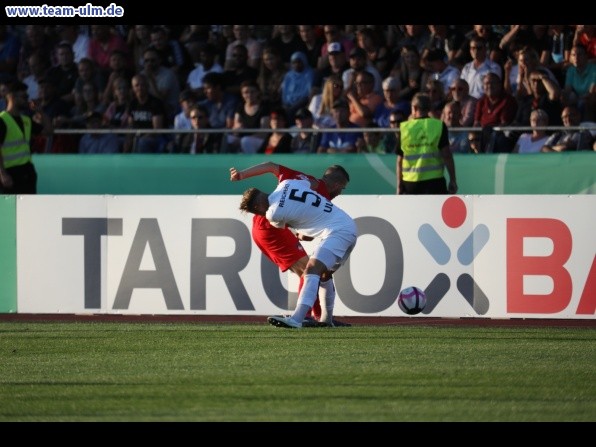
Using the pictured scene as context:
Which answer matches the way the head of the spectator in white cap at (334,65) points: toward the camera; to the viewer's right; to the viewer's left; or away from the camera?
toward the camera

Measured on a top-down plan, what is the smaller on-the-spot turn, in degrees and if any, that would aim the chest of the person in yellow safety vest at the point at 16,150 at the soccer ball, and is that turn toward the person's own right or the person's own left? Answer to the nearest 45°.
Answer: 0° — they already face it

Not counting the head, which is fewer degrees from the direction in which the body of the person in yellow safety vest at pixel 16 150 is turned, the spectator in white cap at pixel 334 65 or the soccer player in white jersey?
the soccer player in white jersey

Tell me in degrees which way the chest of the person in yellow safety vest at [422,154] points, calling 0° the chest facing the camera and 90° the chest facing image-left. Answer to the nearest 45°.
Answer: approximately 180°

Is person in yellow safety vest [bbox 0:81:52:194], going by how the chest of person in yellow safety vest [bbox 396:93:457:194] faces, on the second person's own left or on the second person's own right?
on the second person's own left
